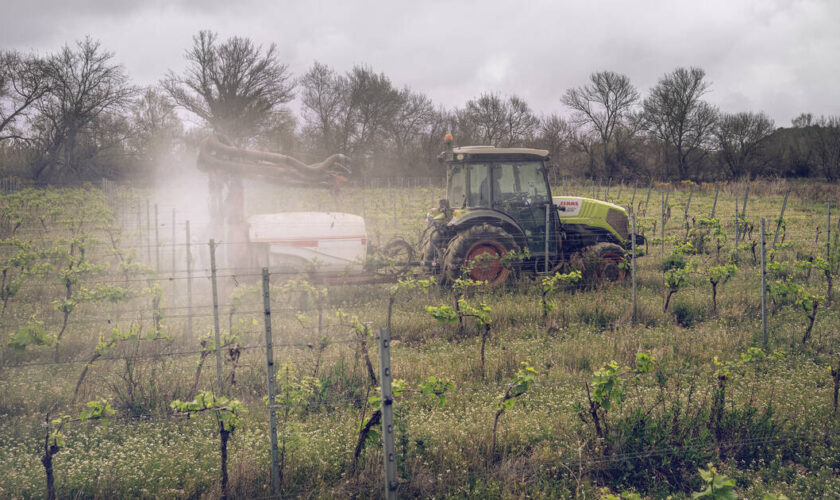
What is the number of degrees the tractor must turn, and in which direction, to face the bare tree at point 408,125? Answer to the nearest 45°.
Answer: approximately 45° to its left

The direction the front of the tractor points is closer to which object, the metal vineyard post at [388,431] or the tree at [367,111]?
the tree

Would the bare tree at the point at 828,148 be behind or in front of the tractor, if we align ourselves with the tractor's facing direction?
in front

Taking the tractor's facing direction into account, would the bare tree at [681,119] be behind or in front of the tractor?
in front

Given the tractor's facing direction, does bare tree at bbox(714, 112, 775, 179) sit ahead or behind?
ahead

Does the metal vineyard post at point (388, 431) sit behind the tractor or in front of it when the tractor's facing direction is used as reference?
behind

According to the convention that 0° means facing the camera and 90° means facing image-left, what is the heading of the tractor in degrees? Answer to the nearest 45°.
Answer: approximately 225°

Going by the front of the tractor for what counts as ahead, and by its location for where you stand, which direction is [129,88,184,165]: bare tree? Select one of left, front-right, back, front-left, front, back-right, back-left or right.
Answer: left

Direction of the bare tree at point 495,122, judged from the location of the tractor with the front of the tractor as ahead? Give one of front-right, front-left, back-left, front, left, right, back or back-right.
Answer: front-left
